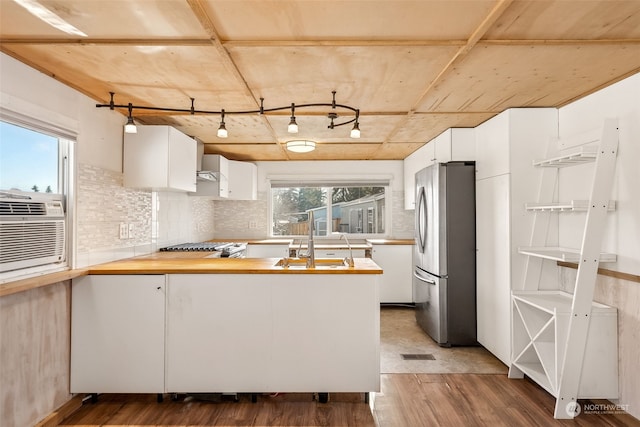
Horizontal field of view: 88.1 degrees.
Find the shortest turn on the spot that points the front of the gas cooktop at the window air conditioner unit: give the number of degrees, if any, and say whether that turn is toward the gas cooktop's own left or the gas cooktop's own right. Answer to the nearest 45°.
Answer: approximately 135° to the gas cooktop's own right

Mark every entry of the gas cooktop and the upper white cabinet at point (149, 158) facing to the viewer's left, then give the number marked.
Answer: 0

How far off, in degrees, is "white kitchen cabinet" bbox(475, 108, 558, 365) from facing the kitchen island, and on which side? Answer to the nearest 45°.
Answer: approximately 45° to its left

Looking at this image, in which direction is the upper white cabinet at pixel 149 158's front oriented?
to the viewer's right

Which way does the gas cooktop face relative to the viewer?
to the viewer's right

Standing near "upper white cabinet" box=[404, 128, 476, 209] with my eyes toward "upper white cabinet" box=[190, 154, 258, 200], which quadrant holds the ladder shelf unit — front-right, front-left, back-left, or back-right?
back-left

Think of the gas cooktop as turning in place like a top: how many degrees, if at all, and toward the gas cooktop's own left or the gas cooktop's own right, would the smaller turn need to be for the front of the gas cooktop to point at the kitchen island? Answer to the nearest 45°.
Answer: approximately 90° to the gas cooktop's own right

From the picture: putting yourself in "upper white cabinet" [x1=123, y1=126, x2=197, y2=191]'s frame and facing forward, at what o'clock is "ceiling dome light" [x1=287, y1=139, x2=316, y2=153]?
The ceiling dome light is roughly at 12 o'clock from the upper white cabinet.

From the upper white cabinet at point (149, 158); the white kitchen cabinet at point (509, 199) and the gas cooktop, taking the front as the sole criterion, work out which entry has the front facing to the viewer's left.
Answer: the white kitchen cabinet

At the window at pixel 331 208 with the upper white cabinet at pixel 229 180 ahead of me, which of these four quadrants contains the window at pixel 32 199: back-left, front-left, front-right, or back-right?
front-left

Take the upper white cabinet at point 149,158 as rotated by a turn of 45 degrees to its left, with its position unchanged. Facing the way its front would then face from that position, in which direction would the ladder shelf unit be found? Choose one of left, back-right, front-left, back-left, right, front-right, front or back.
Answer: right

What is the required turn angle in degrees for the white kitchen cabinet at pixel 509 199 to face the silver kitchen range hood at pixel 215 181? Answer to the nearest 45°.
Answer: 0° — it already faces it

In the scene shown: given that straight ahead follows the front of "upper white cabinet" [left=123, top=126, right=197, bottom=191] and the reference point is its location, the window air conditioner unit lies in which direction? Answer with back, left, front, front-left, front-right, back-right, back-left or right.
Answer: back-right

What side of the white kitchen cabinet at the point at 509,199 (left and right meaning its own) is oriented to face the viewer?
left
